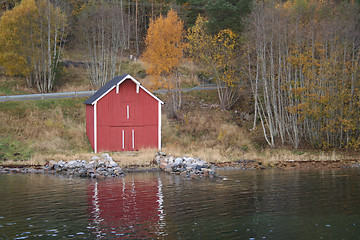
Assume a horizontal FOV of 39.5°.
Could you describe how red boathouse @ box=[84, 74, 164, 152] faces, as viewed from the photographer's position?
facing the viewer

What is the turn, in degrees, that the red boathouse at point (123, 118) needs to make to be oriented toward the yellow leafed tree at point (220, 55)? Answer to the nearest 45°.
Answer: approximately 135° to its left

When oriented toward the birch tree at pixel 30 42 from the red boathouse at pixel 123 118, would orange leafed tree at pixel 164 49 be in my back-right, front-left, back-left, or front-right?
front-right

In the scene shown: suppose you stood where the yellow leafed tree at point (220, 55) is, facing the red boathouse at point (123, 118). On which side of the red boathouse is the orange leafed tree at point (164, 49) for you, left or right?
right

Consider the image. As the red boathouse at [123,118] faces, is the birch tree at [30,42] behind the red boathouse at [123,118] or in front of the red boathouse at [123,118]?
behind

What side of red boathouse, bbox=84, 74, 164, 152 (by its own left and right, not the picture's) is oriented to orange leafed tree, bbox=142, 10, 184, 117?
back

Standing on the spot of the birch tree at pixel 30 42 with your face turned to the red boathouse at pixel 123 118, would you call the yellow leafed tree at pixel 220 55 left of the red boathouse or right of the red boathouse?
left
